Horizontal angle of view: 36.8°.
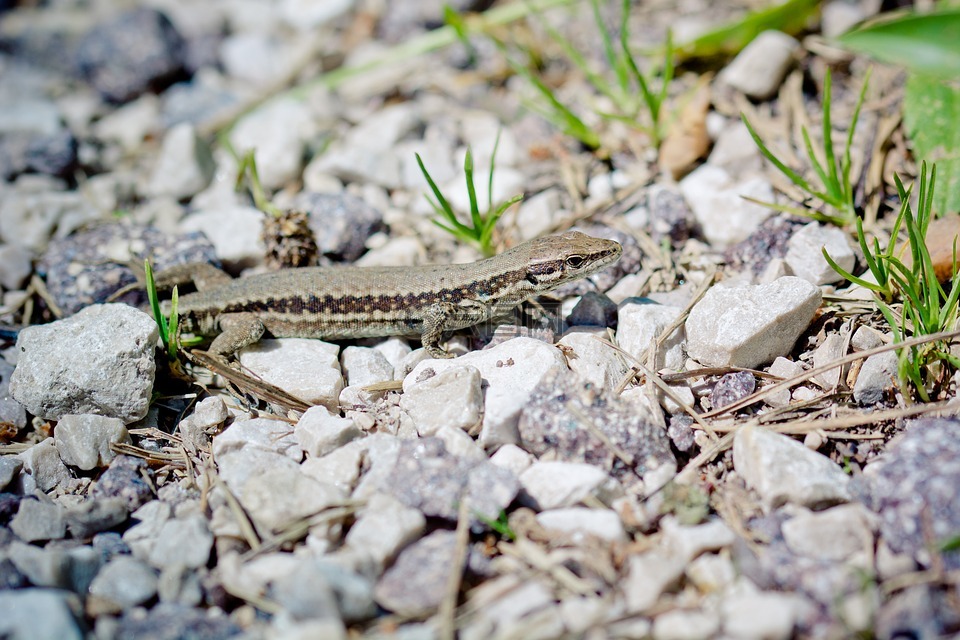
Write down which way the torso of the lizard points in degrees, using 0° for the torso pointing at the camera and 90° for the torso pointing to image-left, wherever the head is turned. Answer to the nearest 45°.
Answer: approximately 270°

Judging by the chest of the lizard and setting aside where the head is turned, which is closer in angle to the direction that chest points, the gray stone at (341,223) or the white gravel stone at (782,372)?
the white gravel stone

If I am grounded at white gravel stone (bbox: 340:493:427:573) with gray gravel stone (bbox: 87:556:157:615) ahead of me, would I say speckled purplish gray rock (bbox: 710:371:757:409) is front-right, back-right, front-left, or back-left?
back-right

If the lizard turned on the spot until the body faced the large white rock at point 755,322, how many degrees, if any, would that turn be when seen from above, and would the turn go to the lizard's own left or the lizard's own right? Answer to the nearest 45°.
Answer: approximately 45° to the lizard's own right

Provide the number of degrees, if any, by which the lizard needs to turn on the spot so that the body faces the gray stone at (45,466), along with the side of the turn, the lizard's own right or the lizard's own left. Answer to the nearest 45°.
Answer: approximately 135° to the lizard's own right

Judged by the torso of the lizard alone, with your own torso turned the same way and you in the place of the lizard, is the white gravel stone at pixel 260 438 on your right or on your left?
on your right

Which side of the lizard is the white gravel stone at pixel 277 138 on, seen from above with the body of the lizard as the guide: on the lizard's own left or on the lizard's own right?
on the lizard's own left

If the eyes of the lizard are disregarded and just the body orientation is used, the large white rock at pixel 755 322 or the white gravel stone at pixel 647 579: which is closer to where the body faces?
the large white rock
